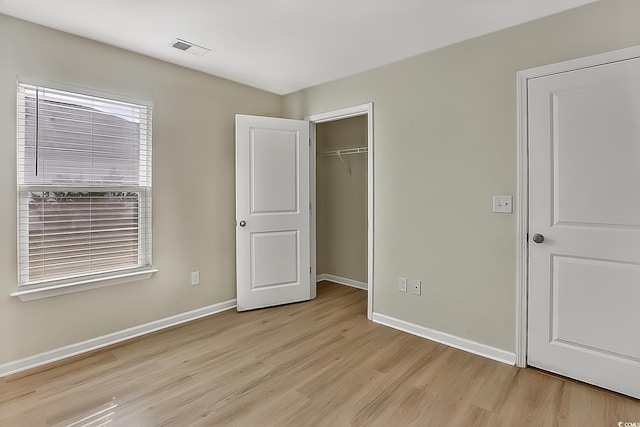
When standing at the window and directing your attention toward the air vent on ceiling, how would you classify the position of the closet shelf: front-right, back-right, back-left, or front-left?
front-left

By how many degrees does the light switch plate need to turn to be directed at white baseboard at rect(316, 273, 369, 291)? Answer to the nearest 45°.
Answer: approximately 135° to its right

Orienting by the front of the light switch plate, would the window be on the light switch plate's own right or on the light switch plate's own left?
on the light switch plate's own right

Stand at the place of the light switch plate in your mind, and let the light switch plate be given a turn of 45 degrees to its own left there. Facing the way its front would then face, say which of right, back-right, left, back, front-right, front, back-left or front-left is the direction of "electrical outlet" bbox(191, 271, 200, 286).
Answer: back-right

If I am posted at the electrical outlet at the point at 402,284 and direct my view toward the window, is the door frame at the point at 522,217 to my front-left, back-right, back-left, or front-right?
back-left

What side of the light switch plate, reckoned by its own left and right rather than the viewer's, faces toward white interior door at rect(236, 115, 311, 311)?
right

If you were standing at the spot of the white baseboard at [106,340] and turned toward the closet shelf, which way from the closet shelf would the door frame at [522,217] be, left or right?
right

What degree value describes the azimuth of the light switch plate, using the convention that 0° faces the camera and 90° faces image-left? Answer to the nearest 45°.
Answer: approximately 0°
